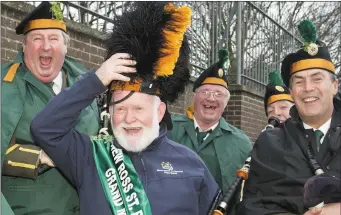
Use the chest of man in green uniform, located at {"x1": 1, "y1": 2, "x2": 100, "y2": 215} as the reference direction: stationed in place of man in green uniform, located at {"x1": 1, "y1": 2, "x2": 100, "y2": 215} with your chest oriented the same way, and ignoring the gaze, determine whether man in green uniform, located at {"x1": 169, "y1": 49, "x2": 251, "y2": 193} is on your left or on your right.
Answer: on your left

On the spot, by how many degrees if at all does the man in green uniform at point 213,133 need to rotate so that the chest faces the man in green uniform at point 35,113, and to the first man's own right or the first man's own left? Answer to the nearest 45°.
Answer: approximately 45° to the first man's own right

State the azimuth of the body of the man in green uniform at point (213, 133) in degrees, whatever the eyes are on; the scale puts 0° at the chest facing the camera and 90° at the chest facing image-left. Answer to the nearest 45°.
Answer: approximately 0°

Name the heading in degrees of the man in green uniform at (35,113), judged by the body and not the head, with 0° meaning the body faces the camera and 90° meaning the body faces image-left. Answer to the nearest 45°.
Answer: approximately 315°

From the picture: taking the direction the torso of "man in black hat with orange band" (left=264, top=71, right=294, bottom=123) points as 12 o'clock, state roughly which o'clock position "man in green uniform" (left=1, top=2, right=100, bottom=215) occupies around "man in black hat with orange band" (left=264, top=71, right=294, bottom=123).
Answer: "man in green uniform" (left=1, top=2, right=100, bottom=215) is roughly at 1 o'clock from "man in black hat with orange band" (left=264, top=71, right=294, bottom=123).

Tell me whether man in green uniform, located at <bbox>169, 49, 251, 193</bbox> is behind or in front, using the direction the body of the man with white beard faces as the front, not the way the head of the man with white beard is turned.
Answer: behind

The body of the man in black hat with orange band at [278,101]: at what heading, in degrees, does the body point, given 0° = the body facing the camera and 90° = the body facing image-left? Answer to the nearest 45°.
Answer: approximately 0°

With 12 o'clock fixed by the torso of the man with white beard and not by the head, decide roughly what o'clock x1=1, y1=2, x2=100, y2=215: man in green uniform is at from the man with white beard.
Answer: The man in green uniform is roughly at 4 o'clock from the man with white beard.
